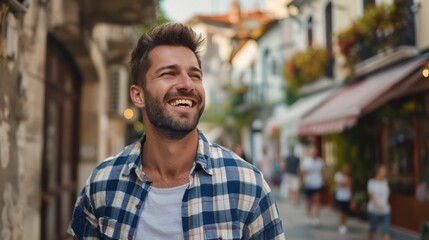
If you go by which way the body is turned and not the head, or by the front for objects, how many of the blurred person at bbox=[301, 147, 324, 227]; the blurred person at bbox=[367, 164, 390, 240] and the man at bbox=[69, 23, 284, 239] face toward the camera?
3

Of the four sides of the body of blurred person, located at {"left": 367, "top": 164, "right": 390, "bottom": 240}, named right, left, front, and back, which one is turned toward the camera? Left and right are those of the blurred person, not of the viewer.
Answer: front

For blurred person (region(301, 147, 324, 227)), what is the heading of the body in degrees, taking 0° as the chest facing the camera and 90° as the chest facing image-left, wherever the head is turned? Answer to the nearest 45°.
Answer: approximately 0°

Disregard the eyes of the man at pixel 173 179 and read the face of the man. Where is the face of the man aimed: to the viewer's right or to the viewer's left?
to the viewer's right

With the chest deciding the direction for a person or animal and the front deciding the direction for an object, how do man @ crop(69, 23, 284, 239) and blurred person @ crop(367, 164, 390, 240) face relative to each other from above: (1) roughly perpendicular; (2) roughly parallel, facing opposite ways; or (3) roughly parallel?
roughly parallel

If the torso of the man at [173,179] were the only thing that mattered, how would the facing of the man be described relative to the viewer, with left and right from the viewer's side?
facing the viewer

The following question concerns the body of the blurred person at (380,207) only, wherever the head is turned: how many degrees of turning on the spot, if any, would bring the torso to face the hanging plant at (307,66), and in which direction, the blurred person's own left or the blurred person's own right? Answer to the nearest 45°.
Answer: approximately 180°

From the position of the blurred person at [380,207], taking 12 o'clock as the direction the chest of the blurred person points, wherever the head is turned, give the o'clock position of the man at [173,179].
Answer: The man is roughly at 12 o'clock from the blurred person.

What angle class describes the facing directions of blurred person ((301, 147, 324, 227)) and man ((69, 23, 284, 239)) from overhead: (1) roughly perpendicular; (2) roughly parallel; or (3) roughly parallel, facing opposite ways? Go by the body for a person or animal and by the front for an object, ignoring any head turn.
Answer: roughly parallel

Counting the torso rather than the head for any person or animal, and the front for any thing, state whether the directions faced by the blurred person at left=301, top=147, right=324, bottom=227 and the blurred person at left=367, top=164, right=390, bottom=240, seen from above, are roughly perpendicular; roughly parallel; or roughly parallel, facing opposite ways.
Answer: roughly parallel

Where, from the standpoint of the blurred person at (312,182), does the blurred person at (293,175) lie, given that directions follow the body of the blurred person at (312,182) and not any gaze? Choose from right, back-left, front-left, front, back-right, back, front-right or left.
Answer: back

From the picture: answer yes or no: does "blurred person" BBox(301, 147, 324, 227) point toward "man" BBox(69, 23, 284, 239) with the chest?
yes
